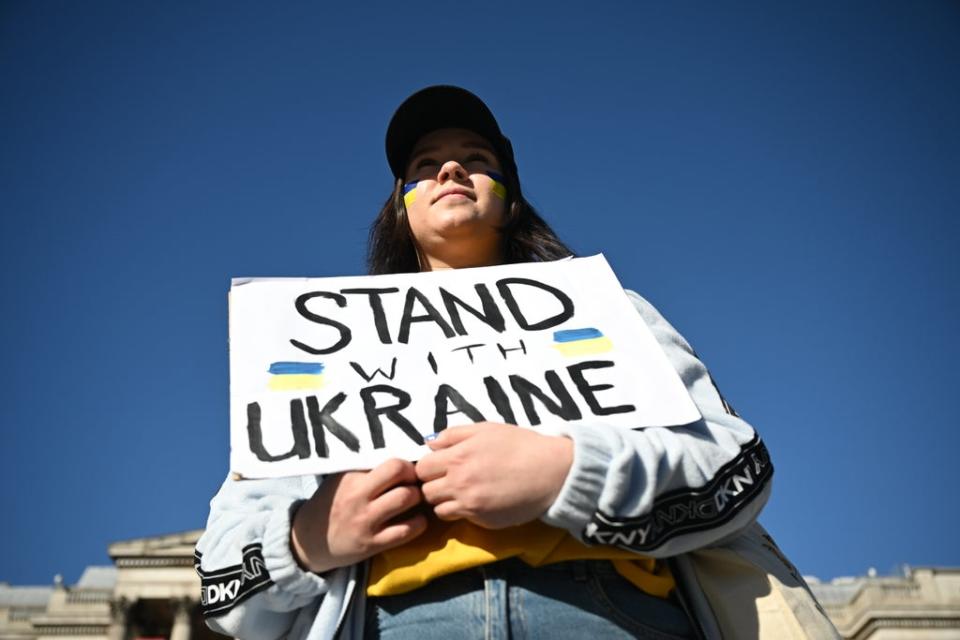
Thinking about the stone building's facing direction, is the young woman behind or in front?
in front

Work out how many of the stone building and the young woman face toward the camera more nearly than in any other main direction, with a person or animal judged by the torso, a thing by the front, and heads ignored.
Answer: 2

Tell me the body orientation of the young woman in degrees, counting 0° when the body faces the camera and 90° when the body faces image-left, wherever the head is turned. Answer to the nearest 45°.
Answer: approximately 0°

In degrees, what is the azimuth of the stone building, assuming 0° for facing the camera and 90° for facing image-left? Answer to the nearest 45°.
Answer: approximately 0°
